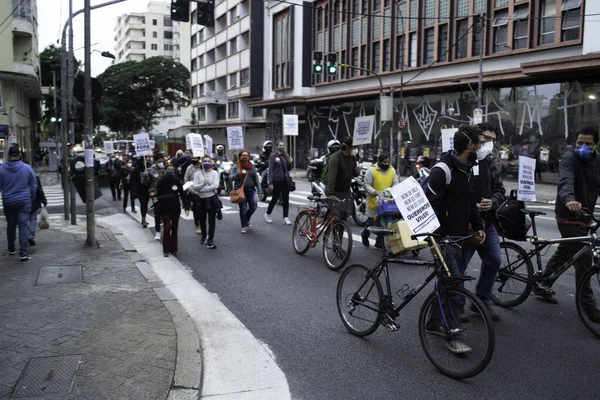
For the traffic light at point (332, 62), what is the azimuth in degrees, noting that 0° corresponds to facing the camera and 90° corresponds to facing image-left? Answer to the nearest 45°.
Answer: approximately 0°

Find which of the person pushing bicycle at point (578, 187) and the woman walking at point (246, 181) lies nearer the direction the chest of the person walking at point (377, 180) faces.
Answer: the person pushing bicycle

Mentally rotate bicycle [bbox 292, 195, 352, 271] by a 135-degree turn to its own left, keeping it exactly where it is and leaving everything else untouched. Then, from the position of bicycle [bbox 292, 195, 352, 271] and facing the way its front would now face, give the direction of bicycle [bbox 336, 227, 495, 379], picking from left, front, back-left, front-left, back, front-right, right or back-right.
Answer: back

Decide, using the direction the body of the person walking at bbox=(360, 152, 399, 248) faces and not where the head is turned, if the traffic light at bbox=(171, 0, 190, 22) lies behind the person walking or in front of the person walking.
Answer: behind

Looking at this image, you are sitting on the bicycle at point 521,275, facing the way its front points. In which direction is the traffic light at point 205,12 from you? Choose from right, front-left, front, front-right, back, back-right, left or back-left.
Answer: back
